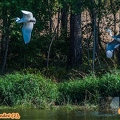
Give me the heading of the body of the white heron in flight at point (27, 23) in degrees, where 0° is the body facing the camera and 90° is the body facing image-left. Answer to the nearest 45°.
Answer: approximately 90°
